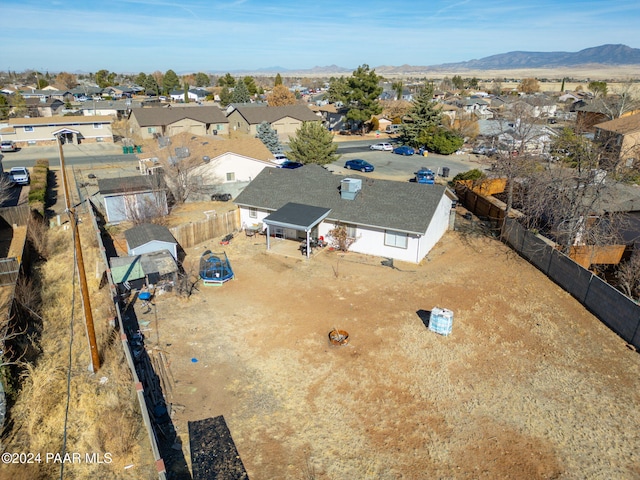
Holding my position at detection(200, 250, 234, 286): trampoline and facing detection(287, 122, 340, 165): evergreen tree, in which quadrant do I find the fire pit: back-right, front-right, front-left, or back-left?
back-right

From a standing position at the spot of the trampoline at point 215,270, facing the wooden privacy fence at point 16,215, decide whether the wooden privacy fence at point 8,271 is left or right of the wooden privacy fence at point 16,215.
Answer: left

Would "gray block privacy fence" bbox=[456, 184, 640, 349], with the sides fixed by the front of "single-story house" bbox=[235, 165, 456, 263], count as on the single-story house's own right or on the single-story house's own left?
on the single-story house's own right

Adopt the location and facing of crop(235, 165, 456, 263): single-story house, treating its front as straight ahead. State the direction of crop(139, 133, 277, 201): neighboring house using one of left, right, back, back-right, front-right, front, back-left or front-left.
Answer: left

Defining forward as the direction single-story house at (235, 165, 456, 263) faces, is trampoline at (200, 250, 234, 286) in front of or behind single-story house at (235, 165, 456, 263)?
behind

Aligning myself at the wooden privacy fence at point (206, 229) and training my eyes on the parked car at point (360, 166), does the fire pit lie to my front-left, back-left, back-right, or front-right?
back-right

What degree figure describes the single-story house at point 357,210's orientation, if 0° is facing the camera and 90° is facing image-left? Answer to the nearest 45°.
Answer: approximately 225°

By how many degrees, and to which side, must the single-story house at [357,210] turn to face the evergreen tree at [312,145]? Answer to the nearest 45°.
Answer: approximately 45° to its left

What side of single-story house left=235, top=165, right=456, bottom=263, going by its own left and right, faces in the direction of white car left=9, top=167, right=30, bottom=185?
left

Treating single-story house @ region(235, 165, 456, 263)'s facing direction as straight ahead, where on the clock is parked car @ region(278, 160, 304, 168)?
The parked car is roughly at 10 o'clock from the single-story house.

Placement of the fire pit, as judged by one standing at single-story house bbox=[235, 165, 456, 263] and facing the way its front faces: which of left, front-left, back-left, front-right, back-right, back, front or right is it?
back-right

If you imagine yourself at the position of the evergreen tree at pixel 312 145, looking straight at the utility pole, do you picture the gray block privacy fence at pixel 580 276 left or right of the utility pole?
left

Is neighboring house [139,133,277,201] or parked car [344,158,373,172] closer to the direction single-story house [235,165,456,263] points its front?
the parked car

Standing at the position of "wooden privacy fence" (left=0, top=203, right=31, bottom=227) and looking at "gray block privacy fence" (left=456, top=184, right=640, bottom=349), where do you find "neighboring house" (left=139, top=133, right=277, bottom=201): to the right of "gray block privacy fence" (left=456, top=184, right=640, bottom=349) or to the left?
left

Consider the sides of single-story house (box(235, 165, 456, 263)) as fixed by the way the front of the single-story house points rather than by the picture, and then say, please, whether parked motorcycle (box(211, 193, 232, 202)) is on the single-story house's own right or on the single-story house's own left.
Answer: on the single-story house's own left

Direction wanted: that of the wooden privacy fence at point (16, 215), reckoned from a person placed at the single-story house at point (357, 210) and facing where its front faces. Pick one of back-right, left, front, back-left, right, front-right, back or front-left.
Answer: back-left

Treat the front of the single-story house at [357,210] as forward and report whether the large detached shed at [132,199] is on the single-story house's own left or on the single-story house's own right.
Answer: on the single-story house's own left
